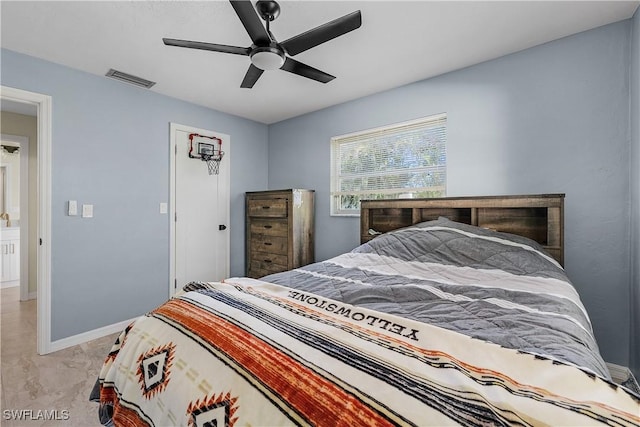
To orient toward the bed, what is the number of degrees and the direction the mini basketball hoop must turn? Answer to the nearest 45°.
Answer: approximately 45° to its right

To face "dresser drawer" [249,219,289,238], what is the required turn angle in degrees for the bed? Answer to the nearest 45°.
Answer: approximately 90° to its right

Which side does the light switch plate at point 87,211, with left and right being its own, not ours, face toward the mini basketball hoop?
left

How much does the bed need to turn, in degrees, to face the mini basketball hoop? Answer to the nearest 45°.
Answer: approximately 90° to its right

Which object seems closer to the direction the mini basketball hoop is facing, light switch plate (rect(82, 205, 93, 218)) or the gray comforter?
the gray comforter

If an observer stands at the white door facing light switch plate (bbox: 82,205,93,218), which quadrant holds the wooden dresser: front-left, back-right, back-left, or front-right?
back-left

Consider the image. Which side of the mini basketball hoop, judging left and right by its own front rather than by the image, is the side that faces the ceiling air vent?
right

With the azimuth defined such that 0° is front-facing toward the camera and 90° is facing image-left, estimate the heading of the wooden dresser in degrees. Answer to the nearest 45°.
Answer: approximately 45°

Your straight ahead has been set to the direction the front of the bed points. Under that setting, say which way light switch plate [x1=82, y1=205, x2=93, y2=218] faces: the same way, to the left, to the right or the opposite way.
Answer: to the left

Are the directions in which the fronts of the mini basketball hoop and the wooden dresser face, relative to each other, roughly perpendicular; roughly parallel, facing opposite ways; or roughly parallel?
roughly perpendicular

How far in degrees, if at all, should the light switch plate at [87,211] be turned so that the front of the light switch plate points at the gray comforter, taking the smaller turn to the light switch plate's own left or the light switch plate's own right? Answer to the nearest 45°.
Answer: approximately 45° to the light switch plate's own left

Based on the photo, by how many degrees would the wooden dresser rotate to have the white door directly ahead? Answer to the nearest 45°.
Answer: approximately 45° to its right
